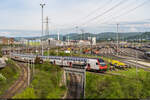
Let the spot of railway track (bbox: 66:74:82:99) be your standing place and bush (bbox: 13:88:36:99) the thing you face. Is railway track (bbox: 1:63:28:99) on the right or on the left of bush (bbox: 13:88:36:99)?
right

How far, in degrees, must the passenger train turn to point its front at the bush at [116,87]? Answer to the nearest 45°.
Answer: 0° — it already faces it

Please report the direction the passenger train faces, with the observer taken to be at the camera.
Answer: facing the viewer and to the right of the viewer

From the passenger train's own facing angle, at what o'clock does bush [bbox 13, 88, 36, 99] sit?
The bush is roughly at 3 o'clock from the passenger train.

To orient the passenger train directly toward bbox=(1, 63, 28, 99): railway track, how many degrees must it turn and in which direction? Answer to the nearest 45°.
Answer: approximately 90° to its right
